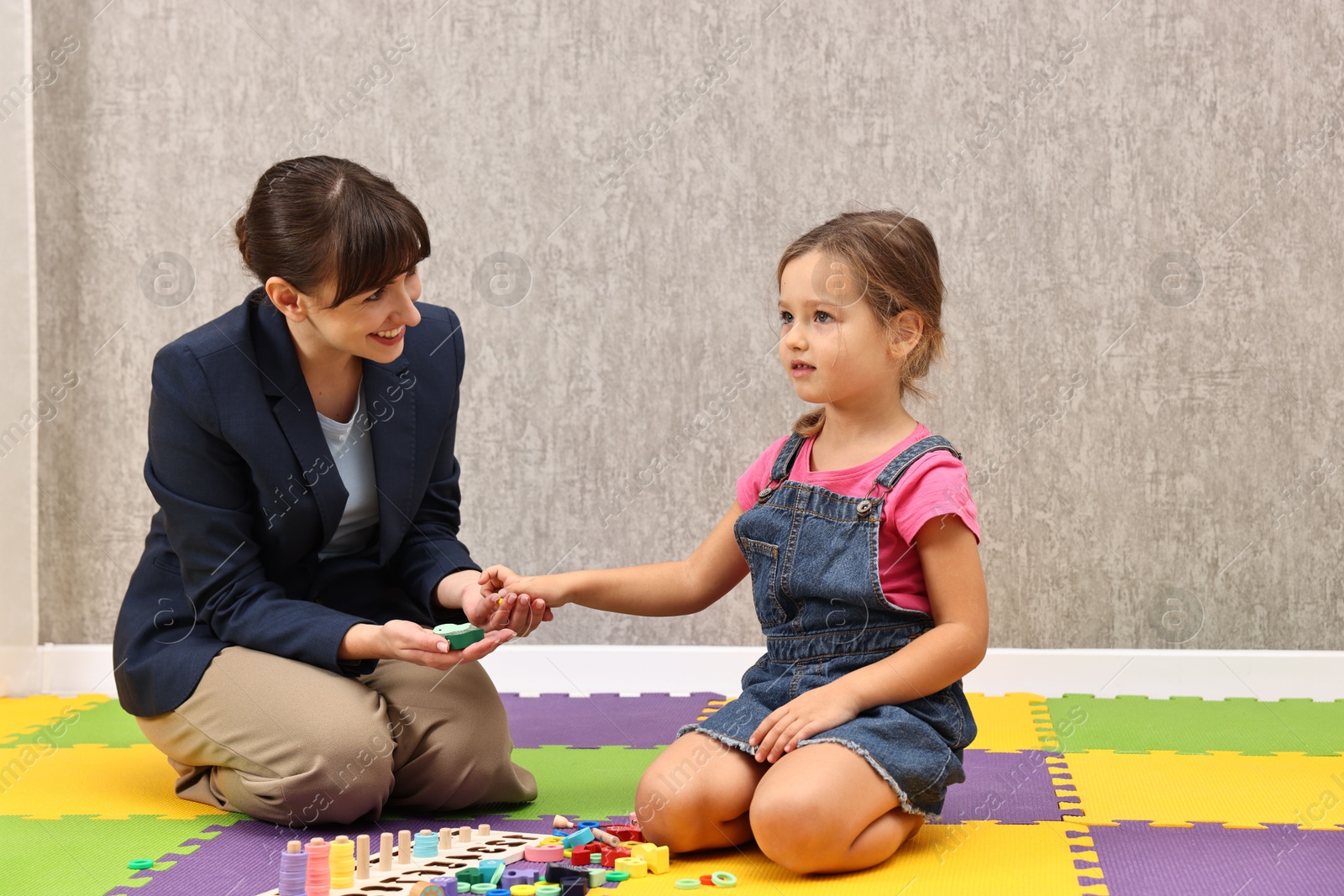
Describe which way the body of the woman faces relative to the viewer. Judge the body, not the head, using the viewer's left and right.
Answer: facing the viewer and to the right of the viewer

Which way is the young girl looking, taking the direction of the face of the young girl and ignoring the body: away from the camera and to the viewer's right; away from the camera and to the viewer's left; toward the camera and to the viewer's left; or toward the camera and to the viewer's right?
toward the camera and to the viewer's left

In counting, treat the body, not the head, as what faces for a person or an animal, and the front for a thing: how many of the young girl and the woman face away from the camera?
0

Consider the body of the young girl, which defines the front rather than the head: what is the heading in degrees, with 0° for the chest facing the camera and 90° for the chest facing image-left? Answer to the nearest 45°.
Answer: approximately 45°

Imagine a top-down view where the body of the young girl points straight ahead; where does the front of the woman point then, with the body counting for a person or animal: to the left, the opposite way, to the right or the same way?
to the left
